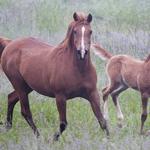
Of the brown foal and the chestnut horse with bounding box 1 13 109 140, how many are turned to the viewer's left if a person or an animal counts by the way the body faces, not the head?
0

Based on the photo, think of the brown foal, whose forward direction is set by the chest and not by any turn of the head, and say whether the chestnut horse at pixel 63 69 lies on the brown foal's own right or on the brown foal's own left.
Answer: on the brown foal's own right

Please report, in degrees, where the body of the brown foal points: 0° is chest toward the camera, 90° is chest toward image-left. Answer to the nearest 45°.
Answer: approximately 270°

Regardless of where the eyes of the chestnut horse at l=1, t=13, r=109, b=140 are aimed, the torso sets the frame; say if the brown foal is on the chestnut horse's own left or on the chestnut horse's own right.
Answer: on the chestnut horse's own left

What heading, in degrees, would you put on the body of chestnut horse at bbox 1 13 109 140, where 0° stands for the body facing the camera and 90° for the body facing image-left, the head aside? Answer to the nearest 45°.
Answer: approximately 315°
